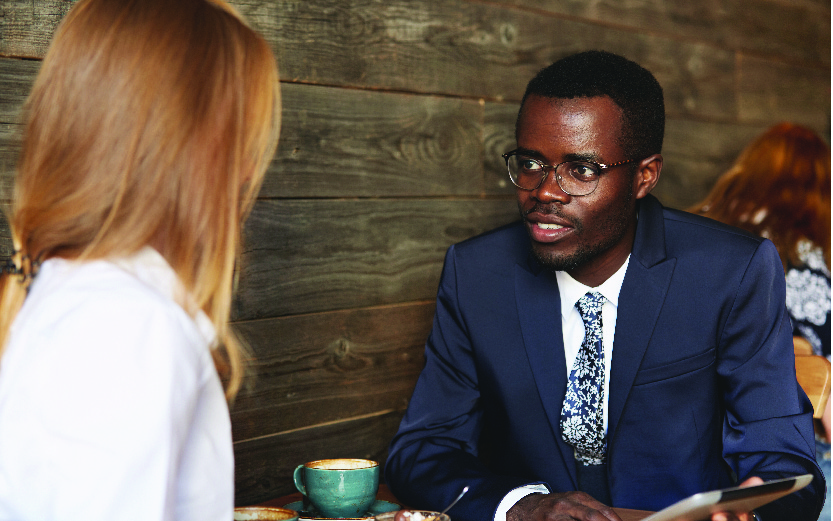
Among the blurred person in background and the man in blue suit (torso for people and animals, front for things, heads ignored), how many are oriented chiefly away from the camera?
1

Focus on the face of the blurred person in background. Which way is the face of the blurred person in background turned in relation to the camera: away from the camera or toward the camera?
away from the camera

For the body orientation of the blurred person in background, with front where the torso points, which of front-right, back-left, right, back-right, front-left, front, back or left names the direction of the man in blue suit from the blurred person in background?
back

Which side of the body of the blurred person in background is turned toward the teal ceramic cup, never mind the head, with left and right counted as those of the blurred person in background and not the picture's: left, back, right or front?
back

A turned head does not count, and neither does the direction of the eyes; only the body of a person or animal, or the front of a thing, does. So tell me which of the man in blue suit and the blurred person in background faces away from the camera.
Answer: the blurred person in background

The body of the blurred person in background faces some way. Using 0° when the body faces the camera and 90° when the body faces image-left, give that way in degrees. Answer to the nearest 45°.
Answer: approximately 180°

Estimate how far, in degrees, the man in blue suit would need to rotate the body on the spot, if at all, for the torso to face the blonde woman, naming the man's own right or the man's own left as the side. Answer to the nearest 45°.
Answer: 0° — they already face them

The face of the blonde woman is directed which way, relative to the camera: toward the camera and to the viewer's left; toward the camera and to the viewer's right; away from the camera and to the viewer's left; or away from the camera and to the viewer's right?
away from the camera and to the viewer's right

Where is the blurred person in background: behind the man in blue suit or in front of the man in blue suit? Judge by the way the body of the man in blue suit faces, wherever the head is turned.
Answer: behind

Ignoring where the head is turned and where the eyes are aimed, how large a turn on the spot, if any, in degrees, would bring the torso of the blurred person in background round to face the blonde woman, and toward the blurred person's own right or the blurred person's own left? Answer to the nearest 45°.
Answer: approximately 180°

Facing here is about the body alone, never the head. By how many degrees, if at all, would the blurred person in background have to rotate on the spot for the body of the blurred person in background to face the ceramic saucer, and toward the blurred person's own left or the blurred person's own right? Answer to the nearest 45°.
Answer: approximately 180°
